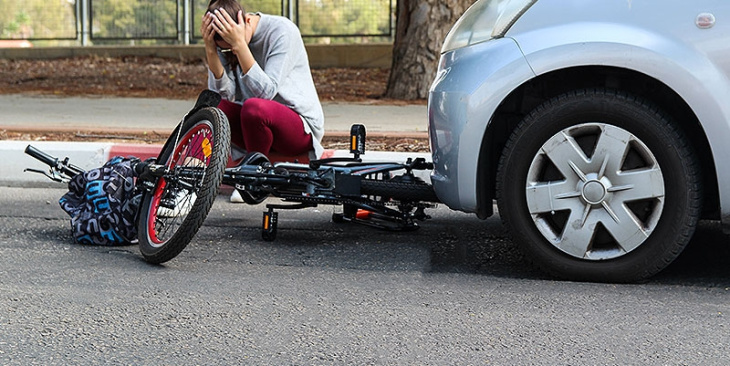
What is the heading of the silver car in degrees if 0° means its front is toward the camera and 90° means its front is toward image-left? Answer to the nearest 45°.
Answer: approximately 90°

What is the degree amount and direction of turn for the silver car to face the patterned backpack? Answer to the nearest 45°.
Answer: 0° — it already faces it

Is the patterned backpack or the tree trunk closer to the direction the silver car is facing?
the patterned backpack
